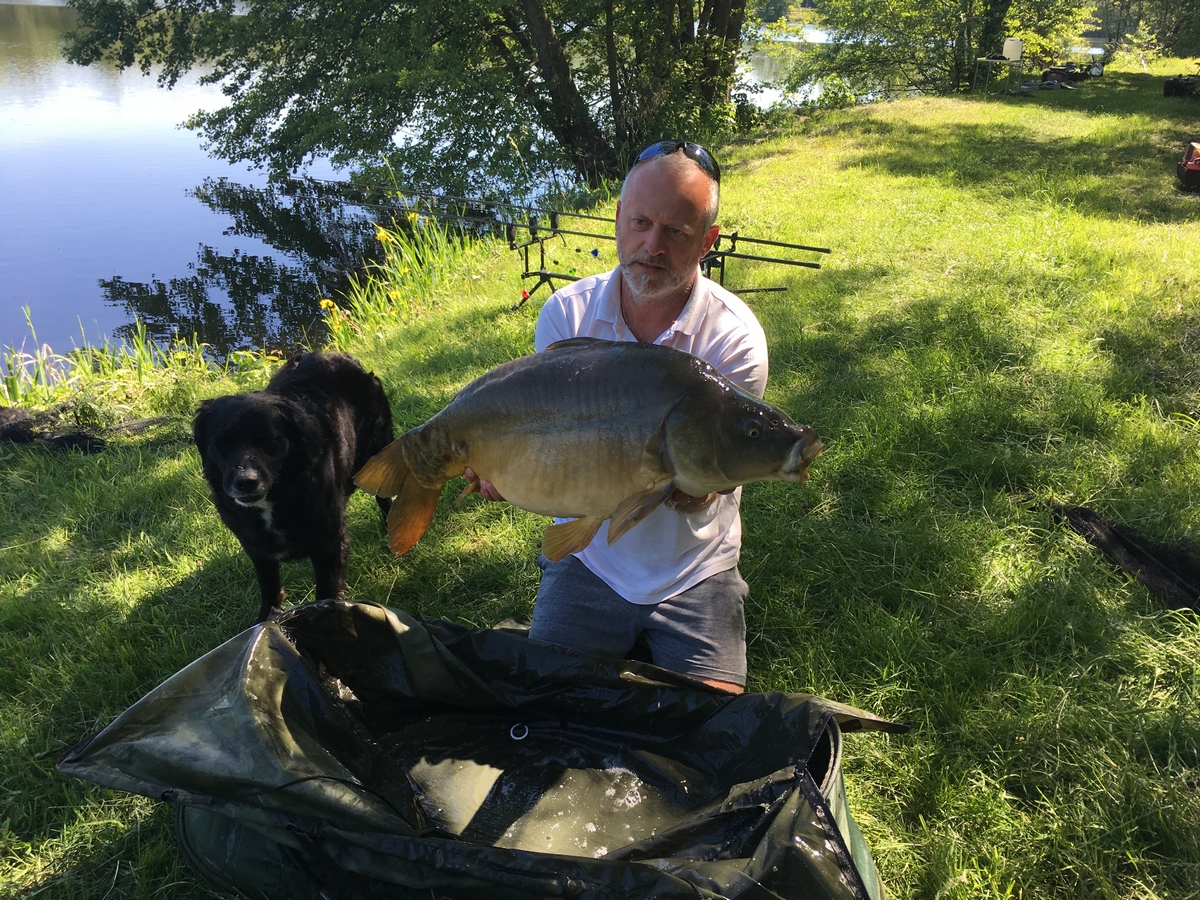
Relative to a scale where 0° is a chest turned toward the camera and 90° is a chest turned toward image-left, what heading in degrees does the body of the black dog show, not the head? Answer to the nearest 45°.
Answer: approximately 45°

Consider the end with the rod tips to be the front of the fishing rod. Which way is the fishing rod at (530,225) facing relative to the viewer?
to the viewer's left

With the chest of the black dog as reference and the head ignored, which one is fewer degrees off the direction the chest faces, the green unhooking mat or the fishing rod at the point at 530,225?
the green unhooking mat

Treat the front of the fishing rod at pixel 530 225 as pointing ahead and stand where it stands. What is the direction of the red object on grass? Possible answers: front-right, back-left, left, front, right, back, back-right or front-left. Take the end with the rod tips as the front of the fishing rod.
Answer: back

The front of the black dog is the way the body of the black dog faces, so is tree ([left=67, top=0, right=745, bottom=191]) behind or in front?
behind

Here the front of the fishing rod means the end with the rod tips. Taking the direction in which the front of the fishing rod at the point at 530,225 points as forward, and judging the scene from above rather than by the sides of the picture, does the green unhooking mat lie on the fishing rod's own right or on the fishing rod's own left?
on the fishing rod's own left

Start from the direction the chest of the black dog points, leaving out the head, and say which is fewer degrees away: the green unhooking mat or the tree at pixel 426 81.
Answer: the green unhooking mat

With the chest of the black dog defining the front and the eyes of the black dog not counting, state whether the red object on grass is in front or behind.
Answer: behind

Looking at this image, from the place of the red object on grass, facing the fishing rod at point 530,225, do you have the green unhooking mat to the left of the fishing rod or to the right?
left

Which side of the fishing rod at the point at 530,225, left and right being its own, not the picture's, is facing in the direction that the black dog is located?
left

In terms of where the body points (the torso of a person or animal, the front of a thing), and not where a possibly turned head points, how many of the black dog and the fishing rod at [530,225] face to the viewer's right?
0
